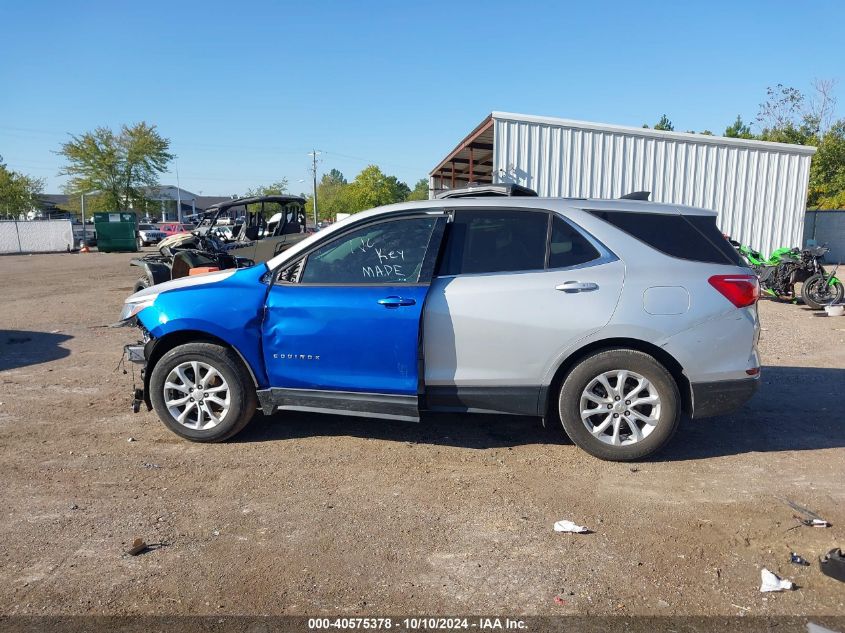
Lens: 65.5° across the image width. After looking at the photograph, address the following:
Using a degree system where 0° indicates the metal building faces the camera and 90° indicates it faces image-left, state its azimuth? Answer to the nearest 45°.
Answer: approximately 90°

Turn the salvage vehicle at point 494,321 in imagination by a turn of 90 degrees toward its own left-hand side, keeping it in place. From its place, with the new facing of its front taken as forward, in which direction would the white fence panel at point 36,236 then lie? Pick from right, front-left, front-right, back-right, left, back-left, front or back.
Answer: back-right

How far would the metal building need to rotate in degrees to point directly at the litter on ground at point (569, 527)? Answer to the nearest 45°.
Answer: approximately 90° to its left

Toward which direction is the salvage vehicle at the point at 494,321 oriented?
to the viewer's left
